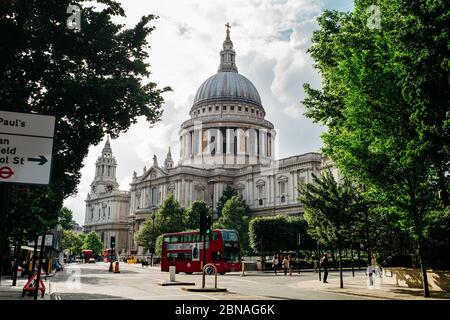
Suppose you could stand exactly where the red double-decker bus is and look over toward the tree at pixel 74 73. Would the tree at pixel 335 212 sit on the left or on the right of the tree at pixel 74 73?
left

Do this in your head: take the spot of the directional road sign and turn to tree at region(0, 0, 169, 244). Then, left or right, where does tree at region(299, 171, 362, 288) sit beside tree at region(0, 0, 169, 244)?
right

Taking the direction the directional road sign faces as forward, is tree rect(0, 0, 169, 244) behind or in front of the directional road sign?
behind

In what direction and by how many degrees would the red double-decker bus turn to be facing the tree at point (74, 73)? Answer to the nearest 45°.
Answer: approximately 45° to its right

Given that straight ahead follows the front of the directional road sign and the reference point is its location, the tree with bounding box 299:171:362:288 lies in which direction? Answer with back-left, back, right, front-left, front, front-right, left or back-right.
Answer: back-left

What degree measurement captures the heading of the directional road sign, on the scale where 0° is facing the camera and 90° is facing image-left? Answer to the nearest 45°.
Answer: approximately 0°

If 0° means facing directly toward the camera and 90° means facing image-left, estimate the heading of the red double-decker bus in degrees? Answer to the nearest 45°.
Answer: approximately 315°
